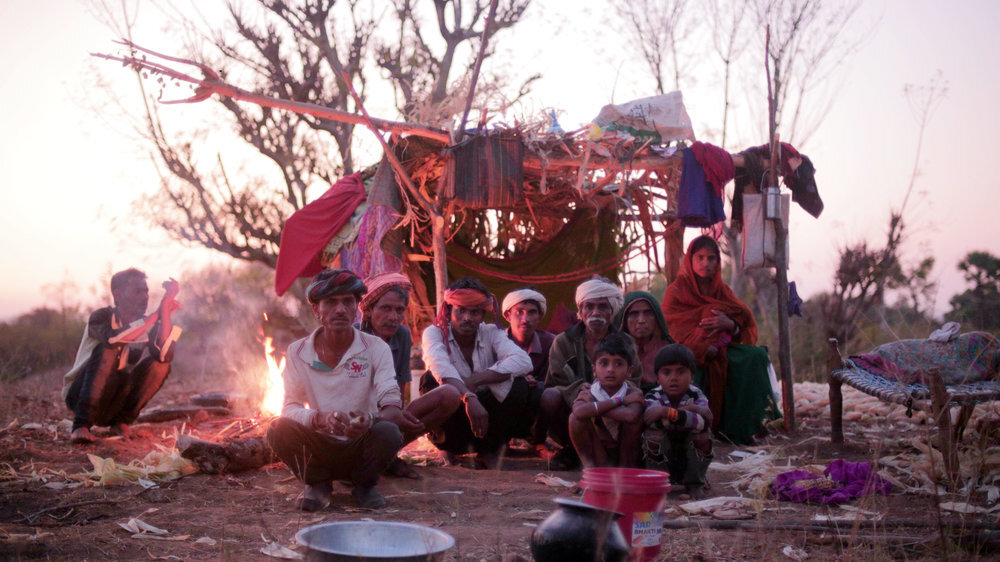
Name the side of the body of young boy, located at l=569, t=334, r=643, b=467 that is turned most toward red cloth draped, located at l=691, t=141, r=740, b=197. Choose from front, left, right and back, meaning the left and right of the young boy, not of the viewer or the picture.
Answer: back

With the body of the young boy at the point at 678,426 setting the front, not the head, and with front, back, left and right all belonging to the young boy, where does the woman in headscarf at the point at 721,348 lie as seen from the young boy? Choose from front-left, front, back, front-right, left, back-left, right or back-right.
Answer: back

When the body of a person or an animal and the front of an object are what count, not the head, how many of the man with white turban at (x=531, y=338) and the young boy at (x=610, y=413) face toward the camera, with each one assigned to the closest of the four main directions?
2

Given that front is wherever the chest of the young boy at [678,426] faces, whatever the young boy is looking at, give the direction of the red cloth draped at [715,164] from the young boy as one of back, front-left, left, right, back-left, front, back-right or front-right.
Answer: back

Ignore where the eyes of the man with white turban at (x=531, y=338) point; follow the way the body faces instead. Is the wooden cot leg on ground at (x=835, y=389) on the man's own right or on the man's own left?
on the man's own left

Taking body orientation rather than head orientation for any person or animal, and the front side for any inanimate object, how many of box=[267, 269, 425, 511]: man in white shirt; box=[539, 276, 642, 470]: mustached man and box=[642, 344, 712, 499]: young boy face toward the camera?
3

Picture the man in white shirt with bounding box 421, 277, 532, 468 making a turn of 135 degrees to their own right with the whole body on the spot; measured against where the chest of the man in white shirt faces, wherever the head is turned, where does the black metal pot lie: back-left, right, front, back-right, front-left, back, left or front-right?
back-left

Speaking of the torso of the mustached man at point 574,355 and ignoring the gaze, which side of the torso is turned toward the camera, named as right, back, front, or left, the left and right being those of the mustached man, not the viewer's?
front

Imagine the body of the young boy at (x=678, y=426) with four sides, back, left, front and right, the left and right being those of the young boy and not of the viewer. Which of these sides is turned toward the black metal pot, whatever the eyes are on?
front

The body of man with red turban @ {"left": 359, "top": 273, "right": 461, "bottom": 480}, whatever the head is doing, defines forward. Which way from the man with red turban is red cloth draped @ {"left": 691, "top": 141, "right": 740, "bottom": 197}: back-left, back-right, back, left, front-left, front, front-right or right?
left

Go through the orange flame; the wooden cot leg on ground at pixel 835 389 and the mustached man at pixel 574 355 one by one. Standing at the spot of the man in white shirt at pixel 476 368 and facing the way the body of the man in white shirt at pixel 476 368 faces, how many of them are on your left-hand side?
2

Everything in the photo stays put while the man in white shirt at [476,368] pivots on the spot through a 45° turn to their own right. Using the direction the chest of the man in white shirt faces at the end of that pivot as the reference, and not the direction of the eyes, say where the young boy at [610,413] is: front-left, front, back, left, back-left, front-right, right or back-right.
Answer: left

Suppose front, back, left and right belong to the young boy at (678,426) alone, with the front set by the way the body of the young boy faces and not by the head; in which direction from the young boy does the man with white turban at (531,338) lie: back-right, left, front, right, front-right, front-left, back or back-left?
back-right
